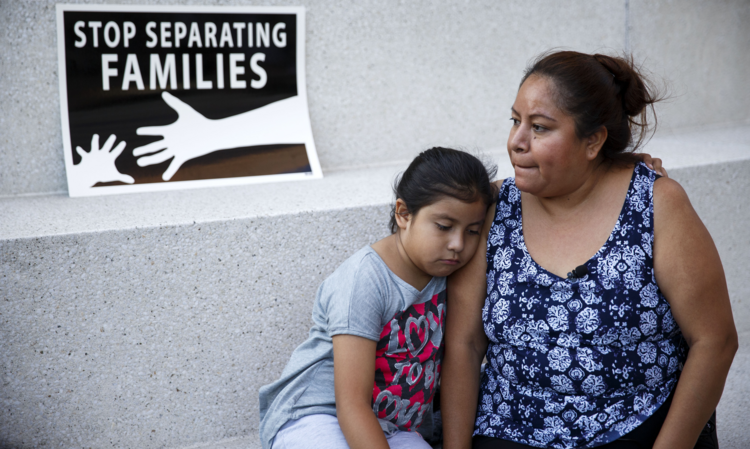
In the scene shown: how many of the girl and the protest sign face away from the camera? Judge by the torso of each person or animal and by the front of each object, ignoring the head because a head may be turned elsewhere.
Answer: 0

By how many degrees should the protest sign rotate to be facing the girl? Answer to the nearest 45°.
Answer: approximately 45° to its left

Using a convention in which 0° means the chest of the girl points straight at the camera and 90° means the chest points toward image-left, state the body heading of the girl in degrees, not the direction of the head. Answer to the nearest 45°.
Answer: approximately 315°

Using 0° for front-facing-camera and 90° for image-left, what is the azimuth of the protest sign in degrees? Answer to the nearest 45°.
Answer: approximately 0°

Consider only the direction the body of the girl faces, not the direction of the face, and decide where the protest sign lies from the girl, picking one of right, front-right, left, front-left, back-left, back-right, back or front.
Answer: back

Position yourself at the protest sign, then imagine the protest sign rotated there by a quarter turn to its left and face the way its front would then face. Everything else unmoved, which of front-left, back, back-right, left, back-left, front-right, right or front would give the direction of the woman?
front-right
